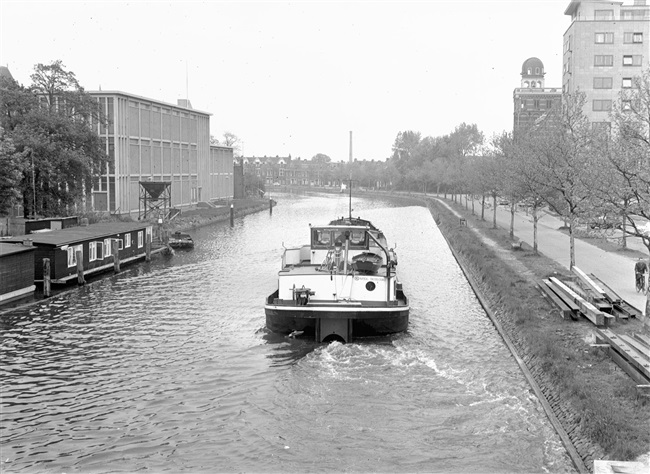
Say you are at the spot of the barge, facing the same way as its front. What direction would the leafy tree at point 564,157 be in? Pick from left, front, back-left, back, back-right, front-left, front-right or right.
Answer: front-right

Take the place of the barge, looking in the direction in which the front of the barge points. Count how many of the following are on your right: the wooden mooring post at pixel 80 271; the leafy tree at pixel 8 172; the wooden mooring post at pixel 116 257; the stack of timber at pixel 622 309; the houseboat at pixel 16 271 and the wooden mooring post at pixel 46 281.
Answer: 1

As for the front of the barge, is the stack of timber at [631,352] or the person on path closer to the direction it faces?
the person on path

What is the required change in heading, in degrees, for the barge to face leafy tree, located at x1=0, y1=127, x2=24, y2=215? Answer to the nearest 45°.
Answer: approximately 45° to its left

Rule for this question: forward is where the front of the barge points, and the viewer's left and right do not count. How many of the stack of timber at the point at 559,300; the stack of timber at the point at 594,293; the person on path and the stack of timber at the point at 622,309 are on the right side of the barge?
4

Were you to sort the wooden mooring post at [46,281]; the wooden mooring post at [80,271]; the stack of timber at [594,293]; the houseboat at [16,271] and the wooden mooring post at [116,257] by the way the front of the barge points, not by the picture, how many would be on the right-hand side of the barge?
1

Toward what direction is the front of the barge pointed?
away from the camera

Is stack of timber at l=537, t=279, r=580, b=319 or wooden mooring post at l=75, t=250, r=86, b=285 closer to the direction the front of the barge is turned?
the wooden mooring post

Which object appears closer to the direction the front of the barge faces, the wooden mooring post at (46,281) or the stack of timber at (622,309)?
the wooden mooring post

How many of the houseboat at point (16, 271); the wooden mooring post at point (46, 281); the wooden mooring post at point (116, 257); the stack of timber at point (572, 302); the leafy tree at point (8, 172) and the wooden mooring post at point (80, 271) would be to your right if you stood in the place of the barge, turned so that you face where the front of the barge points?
1

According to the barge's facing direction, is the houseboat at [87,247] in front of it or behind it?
in front

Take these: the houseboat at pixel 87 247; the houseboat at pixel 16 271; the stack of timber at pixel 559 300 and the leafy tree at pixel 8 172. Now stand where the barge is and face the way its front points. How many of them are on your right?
1

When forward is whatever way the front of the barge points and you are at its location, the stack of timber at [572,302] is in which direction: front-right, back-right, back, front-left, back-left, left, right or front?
right

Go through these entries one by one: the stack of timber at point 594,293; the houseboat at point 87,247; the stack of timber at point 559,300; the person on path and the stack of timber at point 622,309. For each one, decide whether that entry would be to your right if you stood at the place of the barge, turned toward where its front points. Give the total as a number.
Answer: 4

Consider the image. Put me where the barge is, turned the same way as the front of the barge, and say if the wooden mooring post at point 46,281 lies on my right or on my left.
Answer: on my left

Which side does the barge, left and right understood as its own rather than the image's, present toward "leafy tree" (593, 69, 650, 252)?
right

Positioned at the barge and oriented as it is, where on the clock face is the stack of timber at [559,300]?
The stack of timber is roughly at 3 o'clock from the barge.
